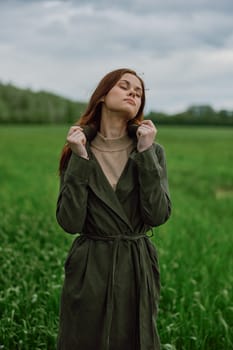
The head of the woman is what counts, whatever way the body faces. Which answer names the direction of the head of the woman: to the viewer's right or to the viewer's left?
to the viewer's right

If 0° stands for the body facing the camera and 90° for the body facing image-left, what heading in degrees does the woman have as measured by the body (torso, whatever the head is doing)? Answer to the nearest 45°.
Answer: approximately 0°
